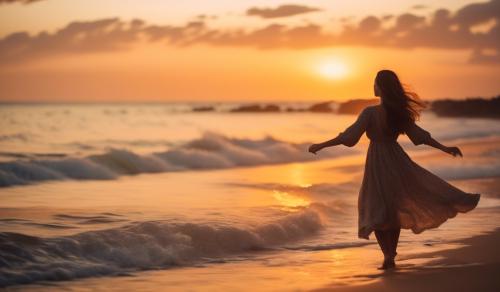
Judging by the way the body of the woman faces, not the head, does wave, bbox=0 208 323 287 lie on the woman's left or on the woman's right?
on the woman's left

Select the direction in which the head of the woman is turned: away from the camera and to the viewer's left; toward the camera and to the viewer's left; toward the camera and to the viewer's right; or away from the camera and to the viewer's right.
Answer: away from the camera and to the viewer's left

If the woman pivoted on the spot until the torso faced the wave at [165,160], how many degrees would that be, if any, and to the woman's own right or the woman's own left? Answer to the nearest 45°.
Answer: approximately 45° to the woman's own left

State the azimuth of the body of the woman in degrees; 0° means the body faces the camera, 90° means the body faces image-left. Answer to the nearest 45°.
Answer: approximately 180°
